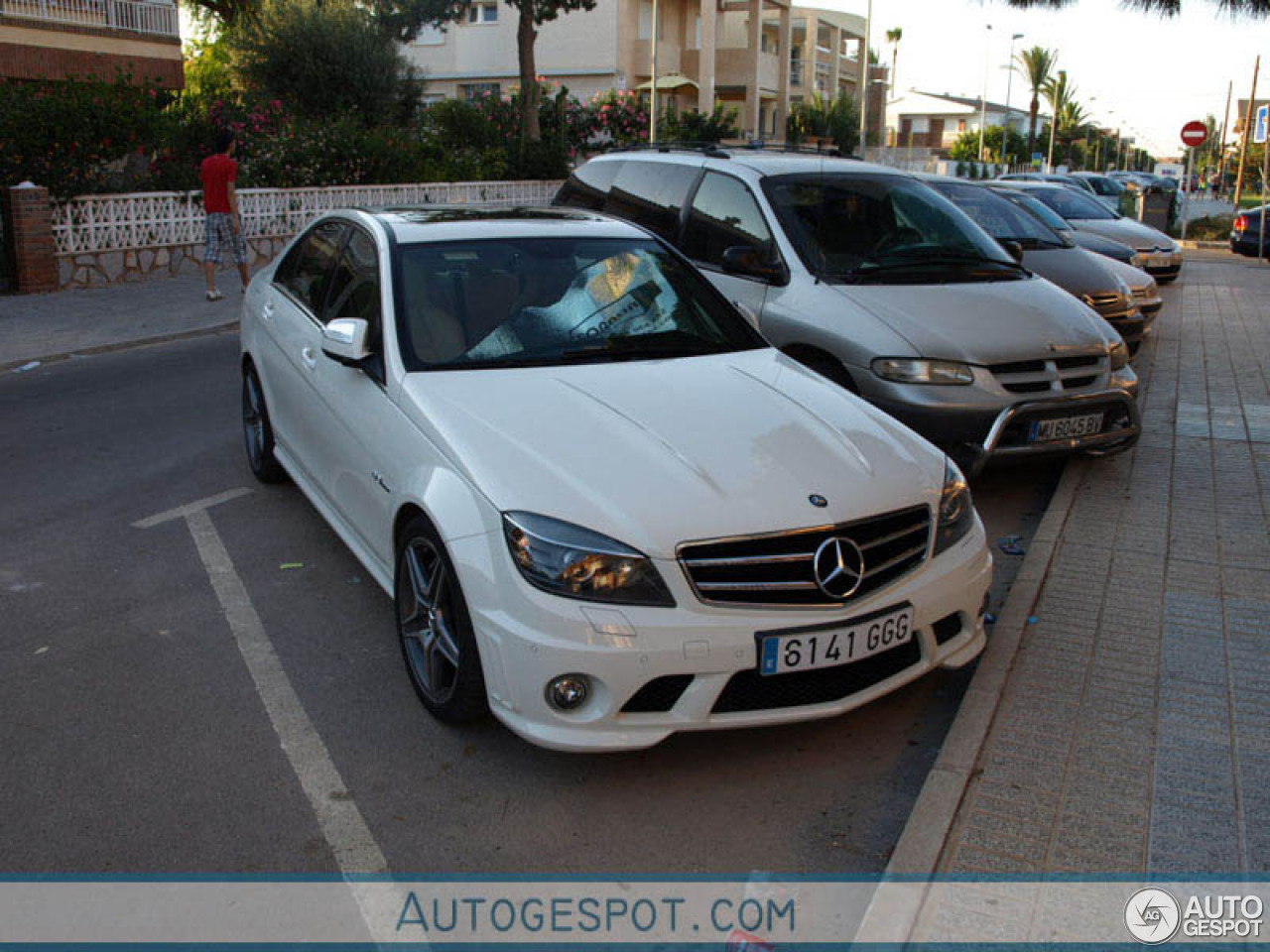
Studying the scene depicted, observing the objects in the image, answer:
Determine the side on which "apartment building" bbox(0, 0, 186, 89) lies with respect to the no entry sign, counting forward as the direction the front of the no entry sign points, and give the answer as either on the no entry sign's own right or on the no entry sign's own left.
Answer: on the no entry sign's own right

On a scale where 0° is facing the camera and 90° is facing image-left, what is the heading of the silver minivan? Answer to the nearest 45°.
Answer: approximately 315°

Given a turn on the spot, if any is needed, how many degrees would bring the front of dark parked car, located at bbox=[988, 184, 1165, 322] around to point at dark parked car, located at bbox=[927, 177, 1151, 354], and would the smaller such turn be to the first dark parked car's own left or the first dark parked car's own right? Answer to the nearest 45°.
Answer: approximately 45° to the first dark parked car's own right

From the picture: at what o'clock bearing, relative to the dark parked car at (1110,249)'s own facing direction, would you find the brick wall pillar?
The brick wall pillar is roughly at 4 o'clock from the dark parked car.

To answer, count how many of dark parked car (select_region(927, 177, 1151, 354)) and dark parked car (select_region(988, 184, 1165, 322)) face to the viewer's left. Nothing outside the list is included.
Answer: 0

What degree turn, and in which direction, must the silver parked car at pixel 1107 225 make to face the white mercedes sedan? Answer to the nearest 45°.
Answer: approximately 45° to its right

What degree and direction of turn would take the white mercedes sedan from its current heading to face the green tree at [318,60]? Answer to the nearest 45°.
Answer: approximately 135° to its left

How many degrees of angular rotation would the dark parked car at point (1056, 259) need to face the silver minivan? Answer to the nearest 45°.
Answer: approximately 45° to its right

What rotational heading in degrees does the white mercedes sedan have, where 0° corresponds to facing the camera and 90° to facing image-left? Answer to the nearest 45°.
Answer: approximately 315°

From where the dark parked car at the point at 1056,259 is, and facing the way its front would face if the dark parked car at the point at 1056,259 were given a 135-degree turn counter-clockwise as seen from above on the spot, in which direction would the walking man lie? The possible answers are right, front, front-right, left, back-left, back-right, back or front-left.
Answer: left

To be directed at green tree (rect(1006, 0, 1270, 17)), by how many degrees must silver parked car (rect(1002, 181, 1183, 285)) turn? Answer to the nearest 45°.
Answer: approximately 45° to its right

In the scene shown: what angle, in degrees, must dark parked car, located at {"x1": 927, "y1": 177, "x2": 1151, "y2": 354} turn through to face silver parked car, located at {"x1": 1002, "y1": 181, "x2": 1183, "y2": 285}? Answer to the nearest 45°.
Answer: approximately 135° to its left

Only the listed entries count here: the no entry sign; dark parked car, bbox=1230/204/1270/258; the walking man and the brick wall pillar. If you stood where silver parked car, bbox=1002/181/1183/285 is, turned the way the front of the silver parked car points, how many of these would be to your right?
2

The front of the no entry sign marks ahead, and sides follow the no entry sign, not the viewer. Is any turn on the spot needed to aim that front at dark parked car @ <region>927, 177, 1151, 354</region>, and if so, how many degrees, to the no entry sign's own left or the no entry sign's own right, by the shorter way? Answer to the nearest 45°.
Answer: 0° — it already faces it

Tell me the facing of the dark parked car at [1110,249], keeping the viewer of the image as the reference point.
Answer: facing the viewer and to the right of the viewer

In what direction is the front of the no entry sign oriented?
toward the camera

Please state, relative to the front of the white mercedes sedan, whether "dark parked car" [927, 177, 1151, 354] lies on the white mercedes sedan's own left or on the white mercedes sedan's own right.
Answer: on the white mercedes sedan's own left
